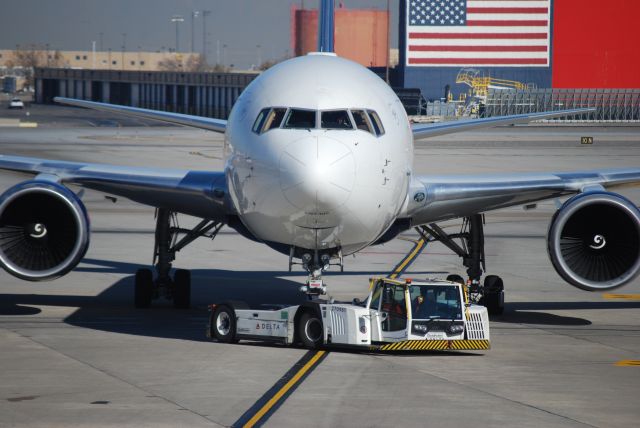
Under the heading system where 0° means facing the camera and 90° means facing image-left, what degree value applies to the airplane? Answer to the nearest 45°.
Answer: approximately 0°
